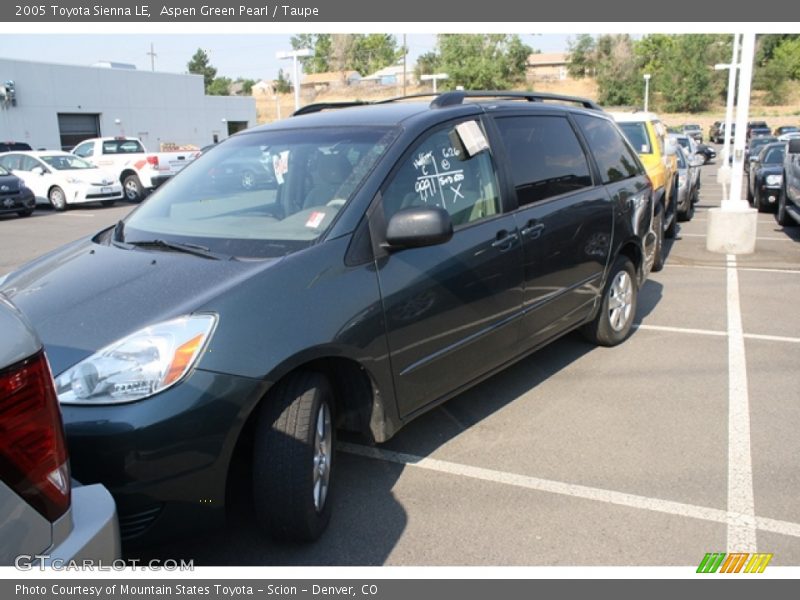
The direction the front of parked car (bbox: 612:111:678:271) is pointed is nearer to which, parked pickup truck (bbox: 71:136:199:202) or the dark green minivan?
the dark green minivan

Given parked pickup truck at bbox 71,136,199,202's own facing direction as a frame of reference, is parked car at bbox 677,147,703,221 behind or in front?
behind

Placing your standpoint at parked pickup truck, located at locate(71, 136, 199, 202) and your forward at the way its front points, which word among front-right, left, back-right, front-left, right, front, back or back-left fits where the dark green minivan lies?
back-left

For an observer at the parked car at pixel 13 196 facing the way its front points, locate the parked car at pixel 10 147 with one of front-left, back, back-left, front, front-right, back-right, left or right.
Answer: back-left

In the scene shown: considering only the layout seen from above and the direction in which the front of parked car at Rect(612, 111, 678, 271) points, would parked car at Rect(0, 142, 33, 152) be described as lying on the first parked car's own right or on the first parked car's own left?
on the first parked car's own right

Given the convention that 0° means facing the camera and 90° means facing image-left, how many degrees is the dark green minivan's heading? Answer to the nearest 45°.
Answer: approximately 45°
